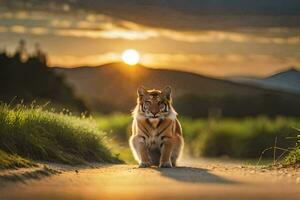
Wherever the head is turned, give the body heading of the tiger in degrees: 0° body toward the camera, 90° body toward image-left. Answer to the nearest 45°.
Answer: approximately 0°
